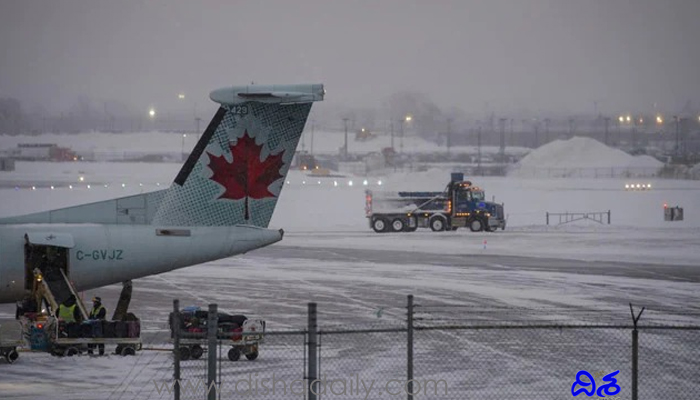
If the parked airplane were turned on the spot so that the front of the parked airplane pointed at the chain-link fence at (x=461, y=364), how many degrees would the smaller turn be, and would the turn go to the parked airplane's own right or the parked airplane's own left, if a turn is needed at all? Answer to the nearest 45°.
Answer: approximately 135° to the parked airplane's own left

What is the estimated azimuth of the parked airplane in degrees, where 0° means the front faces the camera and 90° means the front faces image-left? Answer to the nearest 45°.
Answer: approximately 90°

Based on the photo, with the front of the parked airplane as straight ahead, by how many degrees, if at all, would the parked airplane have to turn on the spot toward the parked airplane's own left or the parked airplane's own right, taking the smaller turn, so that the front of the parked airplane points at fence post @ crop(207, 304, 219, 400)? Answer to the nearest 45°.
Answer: approximately 90° to the parked airplane's own left

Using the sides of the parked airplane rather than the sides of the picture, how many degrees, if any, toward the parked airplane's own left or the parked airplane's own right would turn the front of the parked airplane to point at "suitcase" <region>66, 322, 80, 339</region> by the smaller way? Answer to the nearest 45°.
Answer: approximately 45° to the parked airplane's own left

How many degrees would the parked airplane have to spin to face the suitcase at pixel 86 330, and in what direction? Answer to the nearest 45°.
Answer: approximately 45° to its left
